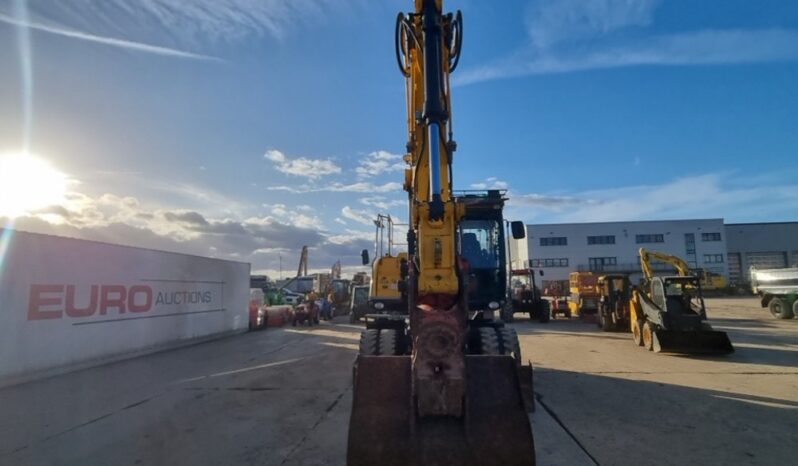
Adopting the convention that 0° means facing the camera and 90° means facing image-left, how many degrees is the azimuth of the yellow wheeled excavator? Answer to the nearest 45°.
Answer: approximately 0°

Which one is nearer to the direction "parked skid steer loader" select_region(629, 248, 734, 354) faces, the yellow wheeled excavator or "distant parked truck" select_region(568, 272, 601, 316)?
the yellow wheeled excavator

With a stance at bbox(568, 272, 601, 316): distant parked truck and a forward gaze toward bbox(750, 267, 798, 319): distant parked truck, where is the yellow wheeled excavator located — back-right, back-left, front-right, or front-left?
back-right

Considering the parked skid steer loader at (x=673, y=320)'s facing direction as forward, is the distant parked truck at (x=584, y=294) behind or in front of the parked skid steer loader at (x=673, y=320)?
behind

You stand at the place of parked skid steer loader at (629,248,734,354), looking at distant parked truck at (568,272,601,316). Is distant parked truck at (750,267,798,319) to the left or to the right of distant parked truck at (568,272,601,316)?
right

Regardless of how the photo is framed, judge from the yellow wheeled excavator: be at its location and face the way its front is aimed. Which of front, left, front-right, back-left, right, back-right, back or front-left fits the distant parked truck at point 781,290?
back-left

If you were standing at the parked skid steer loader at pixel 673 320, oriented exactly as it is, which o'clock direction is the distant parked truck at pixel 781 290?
The distant parked truck is roughly at 8 o'clock from the parked skid steer loader.

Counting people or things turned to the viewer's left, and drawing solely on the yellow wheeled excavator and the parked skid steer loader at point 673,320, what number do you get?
0

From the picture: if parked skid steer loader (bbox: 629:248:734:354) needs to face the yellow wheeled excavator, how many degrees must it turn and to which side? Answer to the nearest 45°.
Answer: approximately 45° to its right

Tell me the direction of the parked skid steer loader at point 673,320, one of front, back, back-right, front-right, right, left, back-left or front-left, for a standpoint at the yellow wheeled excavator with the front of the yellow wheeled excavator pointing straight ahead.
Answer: back-left

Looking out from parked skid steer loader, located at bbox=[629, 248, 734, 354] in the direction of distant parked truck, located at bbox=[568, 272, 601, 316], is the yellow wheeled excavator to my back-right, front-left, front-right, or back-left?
back-left

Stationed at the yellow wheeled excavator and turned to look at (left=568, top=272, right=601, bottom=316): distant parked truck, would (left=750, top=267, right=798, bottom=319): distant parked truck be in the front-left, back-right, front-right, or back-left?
front-right
